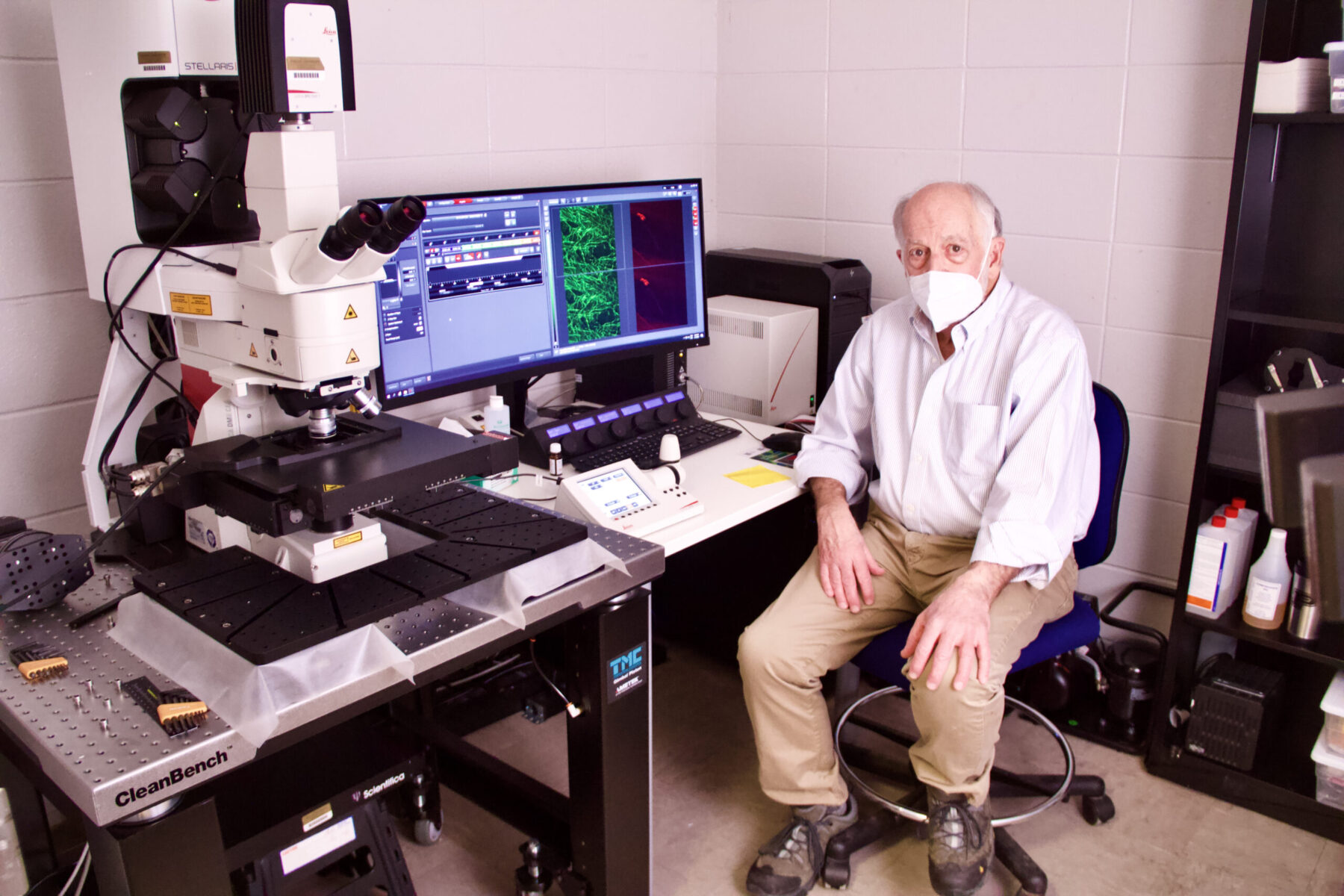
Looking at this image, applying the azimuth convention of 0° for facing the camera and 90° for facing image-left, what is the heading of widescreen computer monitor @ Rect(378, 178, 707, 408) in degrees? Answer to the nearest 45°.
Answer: approximately 315°

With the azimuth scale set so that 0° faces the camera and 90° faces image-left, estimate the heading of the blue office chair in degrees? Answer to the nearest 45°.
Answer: approximately 45°

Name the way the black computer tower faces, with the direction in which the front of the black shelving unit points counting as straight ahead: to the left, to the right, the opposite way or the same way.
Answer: to the left

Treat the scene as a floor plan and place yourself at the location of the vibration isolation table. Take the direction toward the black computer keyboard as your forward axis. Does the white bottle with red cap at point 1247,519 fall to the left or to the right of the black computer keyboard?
right

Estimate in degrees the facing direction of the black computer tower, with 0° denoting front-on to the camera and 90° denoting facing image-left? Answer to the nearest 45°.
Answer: approximately 315°

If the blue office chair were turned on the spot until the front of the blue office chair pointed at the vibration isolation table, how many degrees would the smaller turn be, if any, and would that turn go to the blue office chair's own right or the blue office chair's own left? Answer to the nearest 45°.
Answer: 0° — it already faces it

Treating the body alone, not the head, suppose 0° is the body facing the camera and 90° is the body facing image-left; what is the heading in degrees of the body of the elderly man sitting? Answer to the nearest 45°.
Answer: approximately 45°
